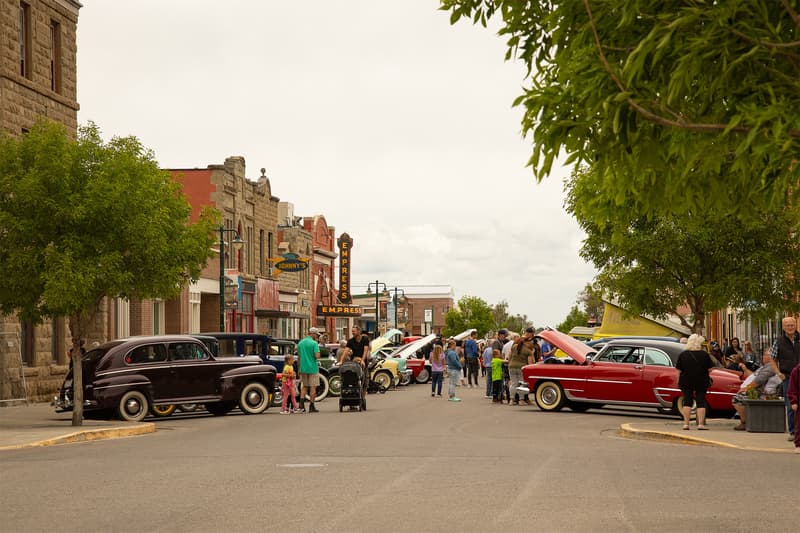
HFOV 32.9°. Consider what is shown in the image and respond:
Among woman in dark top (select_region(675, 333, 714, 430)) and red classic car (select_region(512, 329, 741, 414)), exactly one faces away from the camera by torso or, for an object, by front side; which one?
the woman in dark top

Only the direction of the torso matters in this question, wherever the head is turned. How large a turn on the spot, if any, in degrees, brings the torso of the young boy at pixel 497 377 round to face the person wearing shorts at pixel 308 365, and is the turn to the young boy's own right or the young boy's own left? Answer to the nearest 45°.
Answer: approximately 135° to the young boy's own left

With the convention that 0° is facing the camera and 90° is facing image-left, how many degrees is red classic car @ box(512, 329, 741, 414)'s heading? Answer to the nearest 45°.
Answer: approximately 90°

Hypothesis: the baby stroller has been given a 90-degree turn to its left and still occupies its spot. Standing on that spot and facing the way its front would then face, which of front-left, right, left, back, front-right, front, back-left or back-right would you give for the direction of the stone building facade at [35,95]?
back-left

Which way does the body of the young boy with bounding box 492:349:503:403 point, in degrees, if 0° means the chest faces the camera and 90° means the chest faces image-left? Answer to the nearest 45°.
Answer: approximately 180°

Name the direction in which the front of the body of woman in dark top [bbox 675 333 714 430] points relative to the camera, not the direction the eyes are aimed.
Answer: away from the camera

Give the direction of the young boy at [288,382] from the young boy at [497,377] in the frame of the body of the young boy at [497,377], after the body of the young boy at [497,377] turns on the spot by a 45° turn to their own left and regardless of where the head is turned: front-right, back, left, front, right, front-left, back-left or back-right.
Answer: left

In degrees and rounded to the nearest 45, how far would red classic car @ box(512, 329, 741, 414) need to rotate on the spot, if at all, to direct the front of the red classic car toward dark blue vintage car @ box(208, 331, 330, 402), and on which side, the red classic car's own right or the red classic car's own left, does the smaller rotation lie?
approximately 45° to the red classic car's own right

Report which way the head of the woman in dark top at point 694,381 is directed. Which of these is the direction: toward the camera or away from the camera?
away from the camera

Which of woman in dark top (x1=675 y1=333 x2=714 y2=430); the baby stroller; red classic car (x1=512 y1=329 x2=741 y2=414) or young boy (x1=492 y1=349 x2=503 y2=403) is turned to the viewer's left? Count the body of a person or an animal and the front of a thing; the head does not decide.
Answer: the red classic car

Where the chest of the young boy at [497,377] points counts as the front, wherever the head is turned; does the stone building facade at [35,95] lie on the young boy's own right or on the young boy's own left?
on the young boy's own left

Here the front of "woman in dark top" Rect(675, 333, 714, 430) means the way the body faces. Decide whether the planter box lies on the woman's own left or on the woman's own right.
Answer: on the woman's own right

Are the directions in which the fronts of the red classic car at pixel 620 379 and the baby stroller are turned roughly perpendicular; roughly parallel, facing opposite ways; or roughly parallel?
roughly perpendicular

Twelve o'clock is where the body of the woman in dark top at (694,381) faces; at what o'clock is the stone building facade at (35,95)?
The stone building facade is roughly at 10 o'clock from the woman in dark top.
